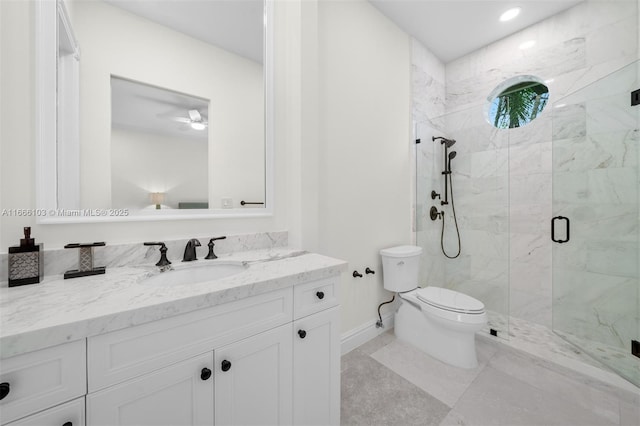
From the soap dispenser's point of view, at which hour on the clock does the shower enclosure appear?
The shower enclosure is roughly at 10 o'clock from the soap dispenser.

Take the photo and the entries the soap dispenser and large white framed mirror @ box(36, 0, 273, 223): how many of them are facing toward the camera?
2

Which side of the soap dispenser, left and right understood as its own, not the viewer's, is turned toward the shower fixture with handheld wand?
left

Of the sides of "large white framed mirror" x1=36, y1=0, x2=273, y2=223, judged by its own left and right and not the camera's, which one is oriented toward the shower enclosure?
left

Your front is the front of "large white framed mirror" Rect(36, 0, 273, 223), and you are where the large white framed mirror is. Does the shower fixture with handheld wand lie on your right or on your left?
on your left

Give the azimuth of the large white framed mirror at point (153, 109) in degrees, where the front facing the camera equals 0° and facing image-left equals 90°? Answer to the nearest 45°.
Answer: approximately 0°

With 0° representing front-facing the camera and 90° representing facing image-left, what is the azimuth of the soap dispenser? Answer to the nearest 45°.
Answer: approximately 0°
